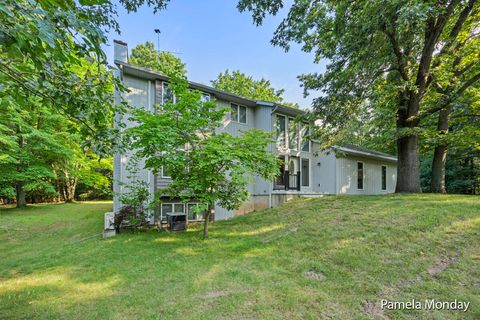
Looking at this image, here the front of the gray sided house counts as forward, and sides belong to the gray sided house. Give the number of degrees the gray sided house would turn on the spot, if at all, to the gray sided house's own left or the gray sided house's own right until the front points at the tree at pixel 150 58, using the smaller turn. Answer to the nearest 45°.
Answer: approximately 180°

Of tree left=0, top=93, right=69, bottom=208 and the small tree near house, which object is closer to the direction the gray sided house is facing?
the small tree near house

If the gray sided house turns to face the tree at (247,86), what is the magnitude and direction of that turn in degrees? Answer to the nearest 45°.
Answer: approximately 135° to its left

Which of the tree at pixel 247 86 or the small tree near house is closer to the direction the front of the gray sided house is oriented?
the small tree near house
